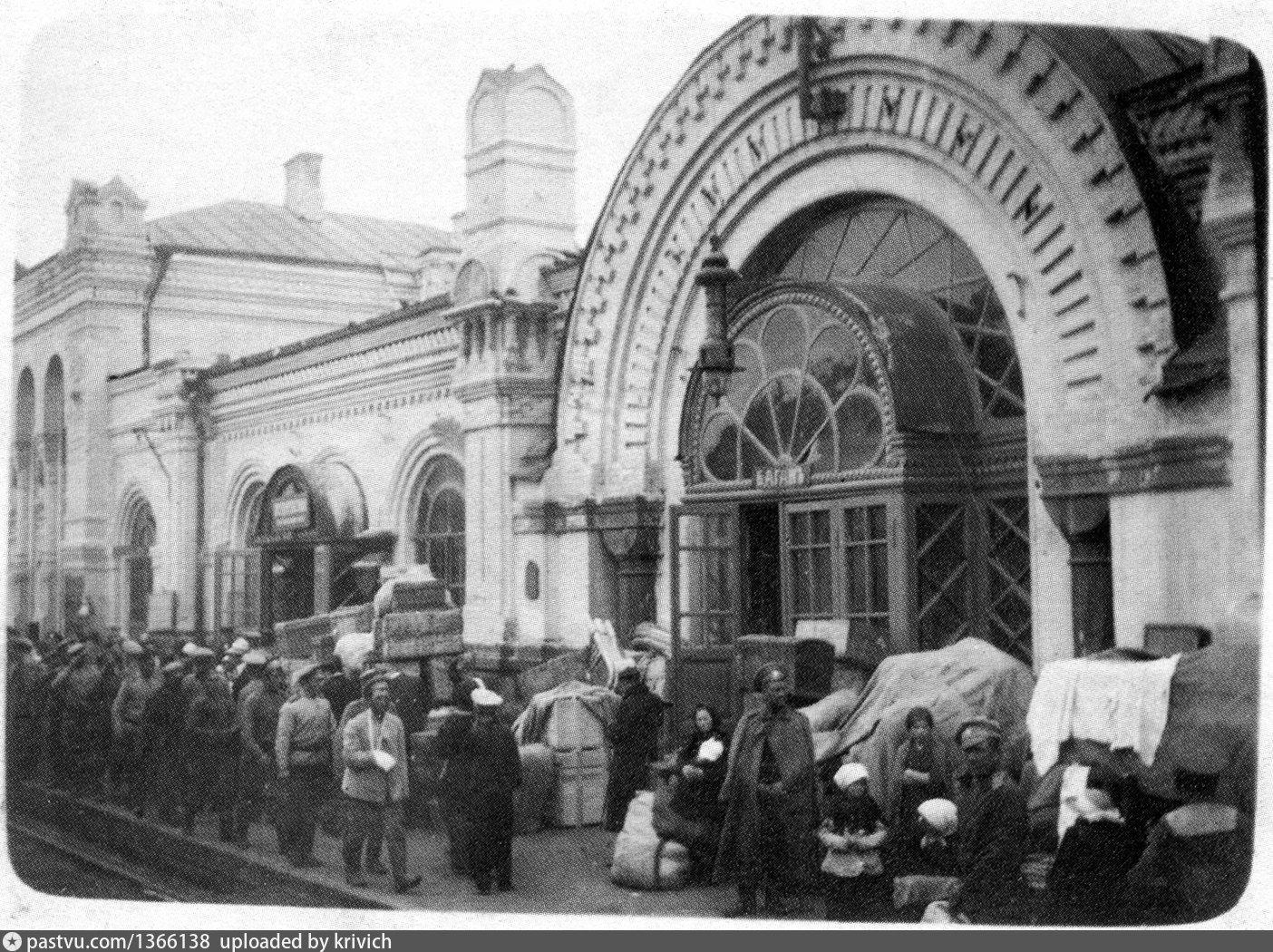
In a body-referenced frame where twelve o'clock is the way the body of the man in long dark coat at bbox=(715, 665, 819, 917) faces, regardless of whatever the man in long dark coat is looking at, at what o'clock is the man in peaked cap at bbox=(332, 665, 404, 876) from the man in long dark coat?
The man in peaked cap is roughly at 4 o'clock from the man in long dark coat.

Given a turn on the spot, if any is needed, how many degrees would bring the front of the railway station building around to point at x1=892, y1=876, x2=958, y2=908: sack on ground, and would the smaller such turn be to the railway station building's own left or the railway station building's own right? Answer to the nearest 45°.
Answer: approximately 45° to the railway station building's own left

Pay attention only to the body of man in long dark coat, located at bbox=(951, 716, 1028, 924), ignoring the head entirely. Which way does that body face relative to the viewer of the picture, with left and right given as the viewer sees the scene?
facing the viewer and to the left of the viewer

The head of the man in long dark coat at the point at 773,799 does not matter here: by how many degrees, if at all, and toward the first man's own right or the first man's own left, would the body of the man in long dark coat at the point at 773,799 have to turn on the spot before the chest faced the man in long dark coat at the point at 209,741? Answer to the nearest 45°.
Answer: approximately 135° to the first man's own right

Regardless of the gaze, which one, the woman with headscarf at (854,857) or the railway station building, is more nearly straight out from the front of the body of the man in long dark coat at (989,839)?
the woman with headscarf

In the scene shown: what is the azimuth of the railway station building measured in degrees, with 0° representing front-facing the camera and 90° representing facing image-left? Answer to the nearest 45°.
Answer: approximately 45°

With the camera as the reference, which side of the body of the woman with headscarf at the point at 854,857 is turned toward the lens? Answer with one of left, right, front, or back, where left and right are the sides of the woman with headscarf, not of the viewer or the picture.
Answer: front

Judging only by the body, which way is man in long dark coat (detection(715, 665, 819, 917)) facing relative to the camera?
toward the camera
